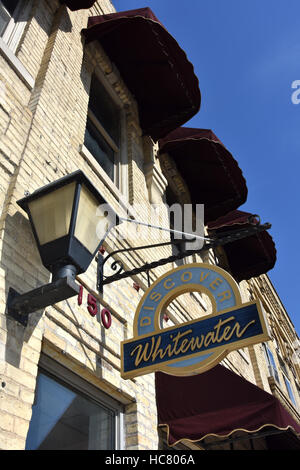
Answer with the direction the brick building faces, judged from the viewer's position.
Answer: facing the viewer and to the right of the viewer
